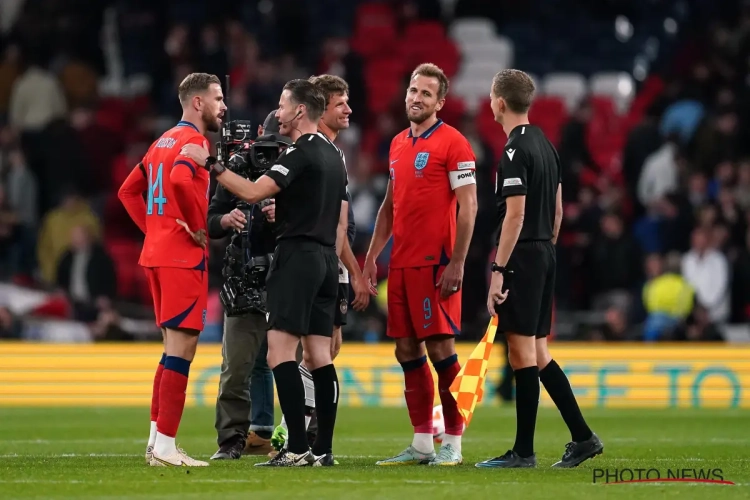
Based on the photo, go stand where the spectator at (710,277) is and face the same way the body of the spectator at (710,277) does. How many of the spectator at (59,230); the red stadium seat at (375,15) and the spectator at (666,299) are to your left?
0

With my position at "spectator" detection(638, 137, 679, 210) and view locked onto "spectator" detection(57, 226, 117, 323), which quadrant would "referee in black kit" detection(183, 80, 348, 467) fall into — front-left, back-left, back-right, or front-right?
front-left

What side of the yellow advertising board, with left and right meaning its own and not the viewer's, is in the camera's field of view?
front

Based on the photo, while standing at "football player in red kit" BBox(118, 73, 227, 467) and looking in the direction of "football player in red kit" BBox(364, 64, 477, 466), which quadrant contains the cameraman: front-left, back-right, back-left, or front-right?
front-left

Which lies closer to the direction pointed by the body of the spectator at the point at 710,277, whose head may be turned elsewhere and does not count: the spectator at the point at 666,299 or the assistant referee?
the assistant referee

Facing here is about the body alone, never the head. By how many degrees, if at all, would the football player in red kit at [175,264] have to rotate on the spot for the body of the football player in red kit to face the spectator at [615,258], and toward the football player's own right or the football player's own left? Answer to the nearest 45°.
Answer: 0° — they already face them

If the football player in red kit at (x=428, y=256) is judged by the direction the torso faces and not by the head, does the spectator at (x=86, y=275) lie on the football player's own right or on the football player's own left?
on the football player's own right

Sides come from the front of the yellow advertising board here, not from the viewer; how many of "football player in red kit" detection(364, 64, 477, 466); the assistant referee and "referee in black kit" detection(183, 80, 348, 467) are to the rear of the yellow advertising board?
0

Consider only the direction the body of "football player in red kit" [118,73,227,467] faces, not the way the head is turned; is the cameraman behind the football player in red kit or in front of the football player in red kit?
in front

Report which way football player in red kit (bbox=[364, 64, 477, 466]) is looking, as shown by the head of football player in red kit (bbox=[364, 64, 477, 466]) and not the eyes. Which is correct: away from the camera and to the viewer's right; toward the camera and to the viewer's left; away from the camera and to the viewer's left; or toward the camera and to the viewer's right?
toward the camera and to the viewer's left

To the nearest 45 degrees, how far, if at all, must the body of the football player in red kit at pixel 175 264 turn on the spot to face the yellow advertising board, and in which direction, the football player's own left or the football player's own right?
approximately 45° to the football player's own left

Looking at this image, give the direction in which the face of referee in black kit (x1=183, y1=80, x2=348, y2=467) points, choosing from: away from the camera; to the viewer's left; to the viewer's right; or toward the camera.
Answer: to the viewer's left
